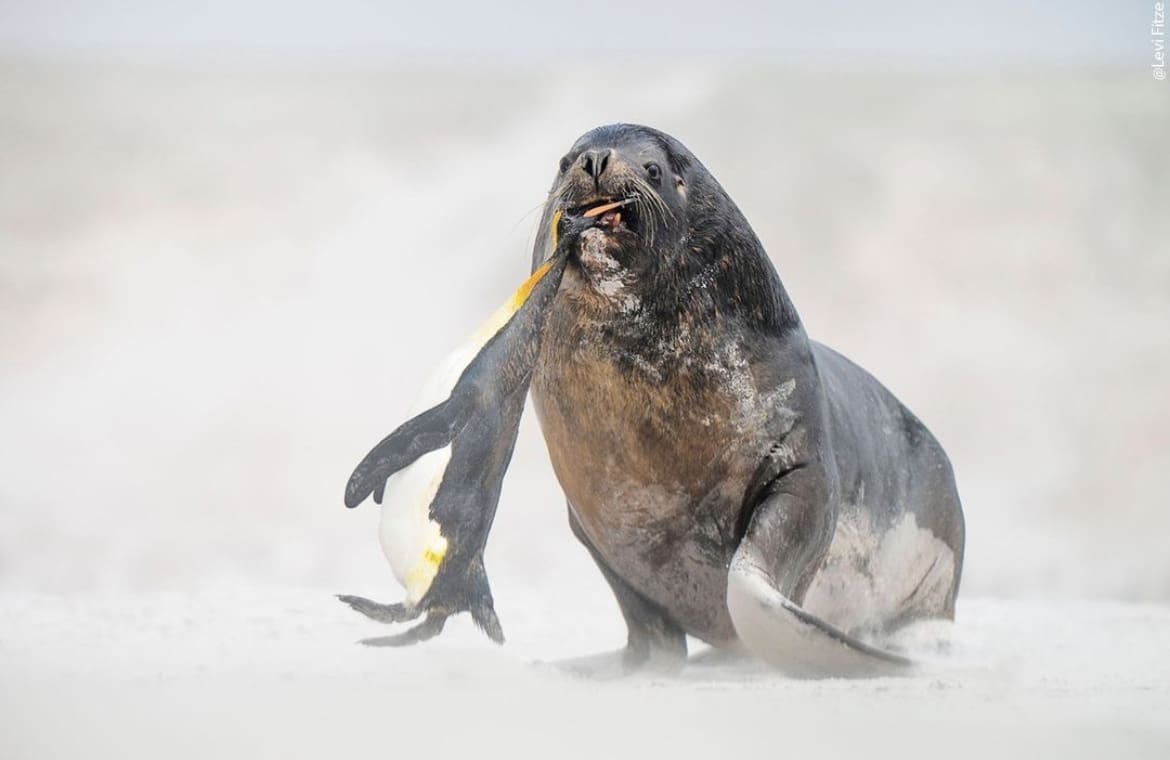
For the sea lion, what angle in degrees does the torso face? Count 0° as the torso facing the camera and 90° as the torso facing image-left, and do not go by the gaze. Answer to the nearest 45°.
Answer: approximately 45°
